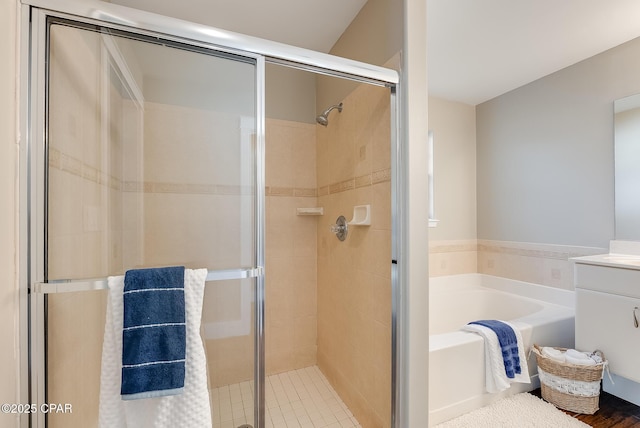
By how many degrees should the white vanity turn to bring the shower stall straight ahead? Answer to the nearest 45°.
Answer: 0° — it already faces it

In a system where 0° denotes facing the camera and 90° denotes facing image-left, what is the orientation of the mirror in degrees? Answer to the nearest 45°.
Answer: approximately 45°

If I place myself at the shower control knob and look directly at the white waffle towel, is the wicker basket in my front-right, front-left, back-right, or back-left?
back-left

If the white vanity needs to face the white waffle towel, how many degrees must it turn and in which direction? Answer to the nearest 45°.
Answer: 0° — it already faces it

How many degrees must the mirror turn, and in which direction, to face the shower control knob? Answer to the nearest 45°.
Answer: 0° — it already faces it
